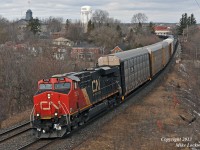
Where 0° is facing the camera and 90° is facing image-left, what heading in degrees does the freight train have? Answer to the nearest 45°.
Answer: approximately 45°

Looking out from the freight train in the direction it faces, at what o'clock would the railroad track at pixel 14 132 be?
The railroad track is roughly at 2 o'clock from the freight train.
